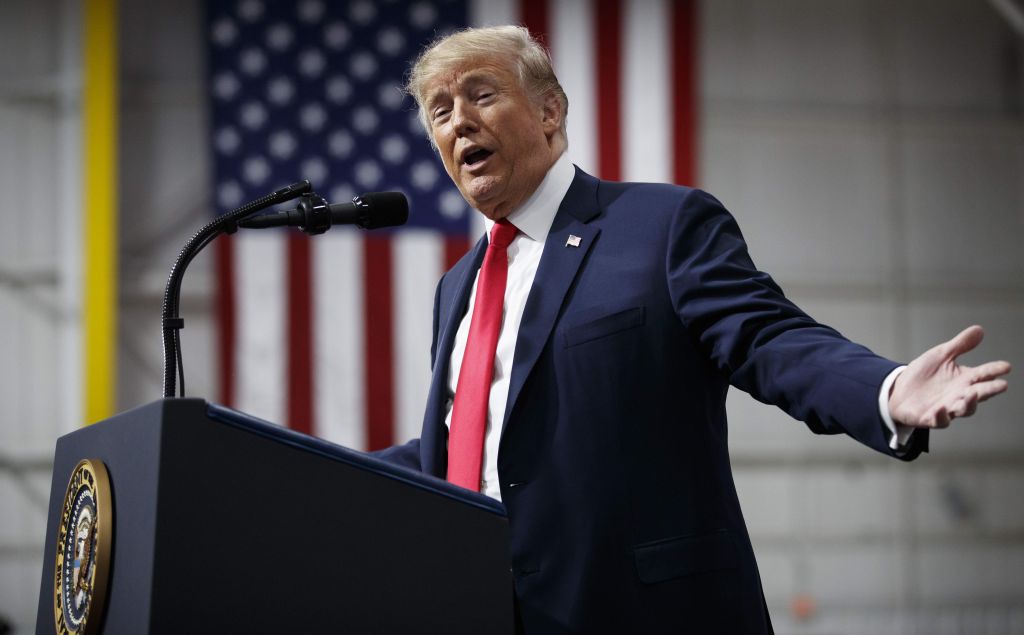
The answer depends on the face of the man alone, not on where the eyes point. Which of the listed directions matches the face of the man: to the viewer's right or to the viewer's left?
to the viewer's left

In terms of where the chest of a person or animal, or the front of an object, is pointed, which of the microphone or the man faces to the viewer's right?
the microphone

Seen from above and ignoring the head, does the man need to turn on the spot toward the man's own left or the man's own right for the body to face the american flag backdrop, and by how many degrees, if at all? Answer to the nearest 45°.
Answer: approximately 135° to the man's own right

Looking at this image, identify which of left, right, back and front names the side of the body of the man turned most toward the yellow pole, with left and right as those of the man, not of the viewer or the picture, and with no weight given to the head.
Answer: right

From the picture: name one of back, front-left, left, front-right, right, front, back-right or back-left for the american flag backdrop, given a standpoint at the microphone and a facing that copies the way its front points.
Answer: left

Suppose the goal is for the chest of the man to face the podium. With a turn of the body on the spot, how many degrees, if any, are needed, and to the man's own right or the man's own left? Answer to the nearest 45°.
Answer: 0° — they already face it

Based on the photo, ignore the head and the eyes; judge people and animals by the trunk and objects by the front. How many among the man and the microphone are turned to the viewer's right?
1

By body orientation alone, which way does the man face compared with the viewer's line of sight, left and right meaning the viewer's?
facing the viewer and to the left of the viewer

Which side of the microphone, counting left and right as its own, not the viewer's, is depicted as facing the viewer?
right
